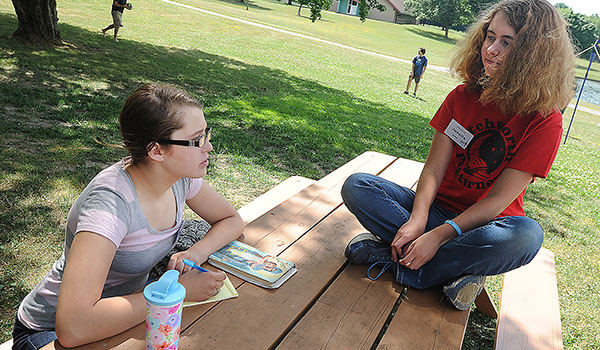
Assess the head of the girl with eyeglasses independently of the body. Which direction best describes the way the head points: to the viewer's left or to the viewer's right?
to the viewer's right

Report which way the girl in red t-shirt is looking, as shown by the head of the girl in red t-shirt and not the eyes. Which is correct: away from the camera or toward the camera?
toward the camera

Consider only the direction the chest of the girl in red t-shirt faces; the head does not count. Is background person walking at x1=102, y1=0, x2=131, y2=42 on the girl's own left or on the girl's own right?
on the girl's own right

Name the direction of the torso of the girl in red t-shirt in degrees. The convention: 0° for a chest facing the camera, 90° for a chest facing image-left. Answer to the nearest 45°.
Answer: approximately 45°

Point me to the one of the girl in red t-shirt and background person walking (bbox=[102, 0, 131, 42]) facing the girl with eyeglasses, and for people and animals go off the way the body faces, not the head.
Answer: the girl in red t-shirt

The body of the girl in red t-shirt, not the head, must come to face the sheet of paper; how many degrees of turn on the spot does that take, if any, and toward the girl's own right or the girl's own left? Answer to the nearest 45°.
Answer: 0° — they already face it

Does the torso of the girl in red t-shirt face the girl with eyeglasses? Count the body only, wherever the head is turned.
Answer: yes
